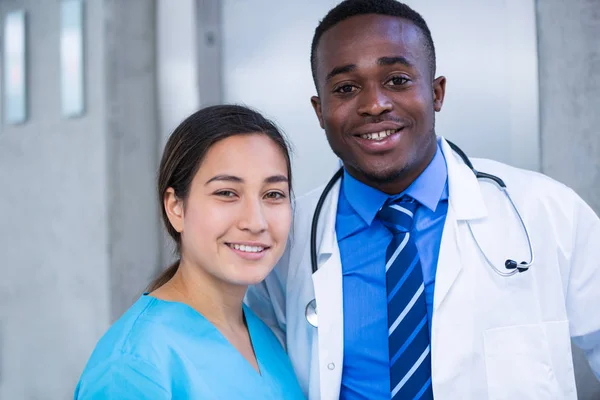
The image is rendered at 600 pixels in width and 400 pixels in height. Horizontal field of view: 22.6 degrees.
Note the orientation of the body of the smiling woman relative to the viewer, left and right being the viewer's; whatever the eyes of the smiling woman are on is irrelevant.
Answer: facing the viewer and to the right of the viewer

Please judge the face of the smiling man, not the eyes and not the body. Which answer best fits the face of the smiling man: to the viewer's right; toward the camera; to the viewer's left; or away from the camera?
toward the camera
